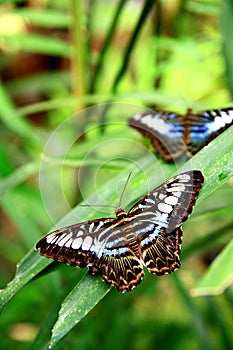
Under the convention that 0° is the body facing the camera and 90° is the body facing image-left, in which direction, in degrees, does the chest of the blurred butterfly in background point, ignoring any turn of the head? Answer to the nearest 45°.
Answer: approximately 180°

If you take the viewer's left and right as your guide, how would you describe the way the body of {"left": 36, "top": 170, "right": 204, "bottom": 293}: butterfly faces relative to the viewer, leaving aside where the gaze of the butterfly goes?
facing away from the viewer and to the left of the viewer

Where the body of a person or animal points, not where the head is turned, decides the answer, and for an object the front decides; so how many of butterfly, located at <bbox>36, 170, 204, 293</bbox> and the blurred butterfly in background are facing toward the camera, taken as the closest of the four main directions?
0
